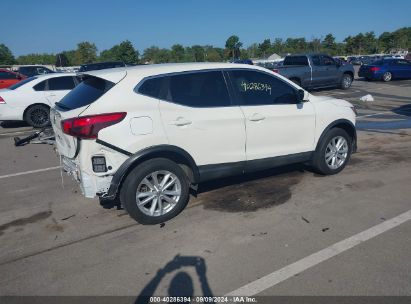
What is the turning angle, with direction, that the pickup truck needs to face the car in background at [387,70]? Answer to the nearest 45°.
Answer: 0° — it already faces it

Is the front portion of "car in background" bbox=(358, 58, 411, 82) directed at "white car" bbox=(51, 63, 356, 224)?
no

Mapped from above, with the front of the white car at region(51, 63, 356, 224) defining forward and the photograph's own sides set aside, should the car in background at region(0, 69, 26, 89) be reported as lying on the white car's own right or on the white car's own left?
on the white car's own left

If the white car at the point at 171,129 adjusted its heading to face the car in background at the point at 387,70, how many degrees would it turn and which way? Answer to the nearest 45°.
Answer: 0° — it already faces it

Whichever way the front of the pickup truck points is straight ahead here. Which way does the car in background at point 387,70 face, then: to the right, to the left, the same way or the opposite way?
the same way

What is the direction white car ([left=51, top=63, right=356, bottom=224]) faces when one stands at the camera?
facing away from the viewer and to the right of the viewer

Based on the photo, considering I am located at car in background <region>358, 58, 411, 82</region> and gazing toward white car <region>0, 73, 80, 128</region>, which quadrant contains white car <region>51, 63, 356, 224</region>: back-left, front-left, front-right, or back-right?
front-left

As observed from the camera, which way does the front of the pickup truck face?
facing away from the viewer and to the right of the viewer

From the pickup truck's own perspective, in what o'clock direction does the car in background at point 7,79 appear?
The car in background is roughly at 7 o'clock from the pickup truck.

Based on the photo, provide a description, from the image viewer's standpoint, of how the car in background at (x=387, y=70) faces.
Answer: facing away from the viewer and to the right of the viewer

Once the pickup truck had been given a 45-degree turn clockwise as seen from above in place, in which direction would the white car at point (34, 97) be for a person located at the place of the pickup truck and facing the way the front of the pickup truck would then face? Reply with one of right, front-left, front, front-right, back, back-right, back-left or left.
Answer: back-right

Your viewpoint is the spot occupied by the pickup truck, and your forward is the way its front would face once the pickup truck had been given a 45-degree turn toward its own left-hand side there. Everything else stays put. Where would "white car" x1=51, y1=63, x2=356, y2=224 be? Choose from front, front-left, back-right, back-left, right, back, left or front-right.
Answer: back

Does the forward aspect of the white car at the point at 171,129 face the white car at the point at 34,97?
no

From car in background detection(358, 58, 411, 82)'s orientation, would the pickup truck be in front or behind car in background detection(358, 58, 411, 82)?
behind
